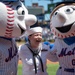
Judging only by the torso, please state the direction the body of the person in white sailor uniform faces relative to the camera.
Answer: toward the camera

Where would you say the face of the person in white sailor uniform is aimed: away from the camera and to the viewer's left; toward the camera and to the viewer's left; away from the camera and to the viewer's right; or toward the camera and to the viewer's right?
toward the camera and to the viewer's right
